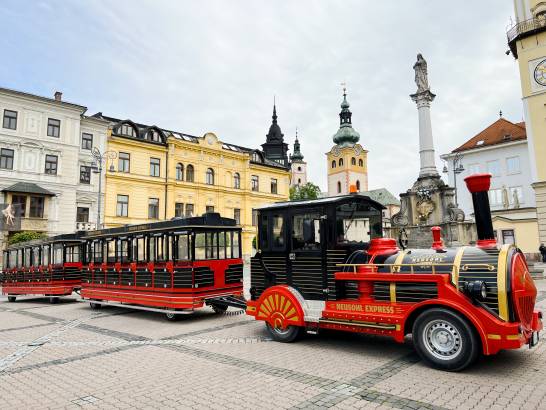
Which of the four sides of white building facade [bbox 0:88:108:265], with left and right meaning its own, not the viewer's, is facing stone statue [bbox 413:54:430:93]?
front

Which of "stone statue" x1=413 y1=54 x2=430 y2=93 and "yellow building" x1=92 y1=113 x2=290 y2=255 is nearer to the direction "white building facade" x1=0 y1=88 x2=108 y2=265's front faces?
the stone statue

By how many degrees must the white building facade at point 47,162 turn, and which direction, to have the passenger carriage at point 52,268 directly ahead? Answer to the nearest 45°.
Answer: approximately 45° to its right

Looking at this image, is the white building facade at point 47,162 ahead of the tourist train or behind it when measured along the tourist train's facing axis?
behind

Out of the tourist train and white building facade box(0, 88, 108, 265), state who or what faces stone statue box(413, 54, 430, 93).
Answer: the white building facade

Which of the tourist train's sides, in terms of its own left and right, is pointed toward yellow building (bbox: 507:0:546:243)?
left

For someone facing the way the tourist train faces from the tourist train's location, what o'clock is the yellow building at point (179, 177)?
The yellow building is roughly at 7 o'clock from the tourist train.

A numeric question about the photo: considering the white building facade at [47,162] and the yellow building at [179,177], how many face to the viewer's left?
0

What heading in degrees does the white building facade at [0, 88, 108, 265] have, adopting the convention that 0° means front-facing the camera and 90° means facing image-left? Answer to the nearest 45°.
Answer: approximately 315°

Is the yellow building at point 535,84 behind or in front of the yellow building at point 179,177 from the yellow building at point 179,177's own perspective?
in front

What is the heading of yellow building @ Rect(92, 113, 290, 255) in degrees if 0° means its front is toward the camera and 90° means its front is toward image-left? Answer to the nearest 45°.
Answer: approximately 315°

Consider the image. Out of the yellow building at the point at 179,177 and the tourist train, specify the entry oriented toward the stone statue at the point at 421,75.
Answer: the yellow building

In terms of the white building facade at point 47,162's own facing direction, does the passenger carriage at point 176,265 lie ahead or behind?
ahead
